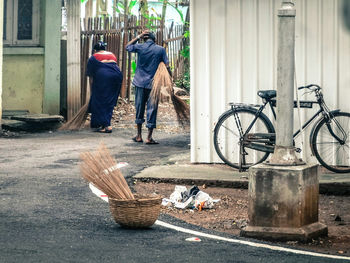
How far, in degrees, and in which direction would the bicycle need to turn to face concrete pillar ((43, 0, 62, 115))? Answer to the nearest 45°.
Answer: approximately 135° to its left

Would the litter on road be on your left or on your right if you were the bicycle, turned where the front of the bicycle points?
on your right

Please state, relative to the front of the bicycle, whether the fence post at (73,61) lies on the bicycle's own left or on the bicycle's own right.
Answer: on the bicycle's own left

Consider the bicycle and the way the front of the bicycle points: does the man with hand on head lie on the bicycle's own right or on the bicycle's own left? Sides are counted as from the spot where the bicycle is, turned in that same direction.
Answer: on the bicycle's own left

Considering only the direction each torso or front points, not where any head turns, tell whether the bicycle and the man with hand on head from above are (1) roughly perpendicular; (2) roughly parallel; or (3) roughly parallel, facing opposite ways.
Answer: roughly perpendicular

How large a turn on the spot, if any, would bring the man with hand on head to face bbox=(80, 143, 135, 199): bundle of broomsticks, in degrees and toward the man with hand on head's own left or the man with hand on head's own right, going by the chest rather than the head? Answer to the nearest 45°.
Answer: approximately 180°

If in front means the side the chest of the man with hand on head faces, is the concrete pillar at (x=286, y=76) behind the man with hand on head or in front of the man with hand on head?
behind

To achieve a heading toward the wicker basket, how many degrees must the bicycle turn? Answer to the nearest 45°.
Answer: approximately 90° to its right

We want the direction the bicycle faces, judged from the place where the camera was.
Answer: facing to the right of the viewer

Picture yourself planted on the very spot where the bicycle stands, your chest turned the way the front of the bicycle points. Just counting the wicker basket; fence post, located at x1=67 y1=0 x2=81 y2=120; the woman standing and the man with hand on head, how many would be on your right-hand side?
1

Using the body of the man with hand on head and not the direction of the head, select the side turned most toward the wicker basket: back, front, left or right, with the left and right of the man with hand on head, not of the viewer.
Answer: back

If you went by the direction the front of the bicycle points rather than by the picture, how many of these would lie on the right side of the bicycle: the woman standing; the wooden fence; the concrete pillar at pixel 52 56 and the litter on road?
1

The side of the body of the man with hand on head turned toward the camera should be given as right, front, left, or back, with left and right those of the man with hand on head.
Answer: back
